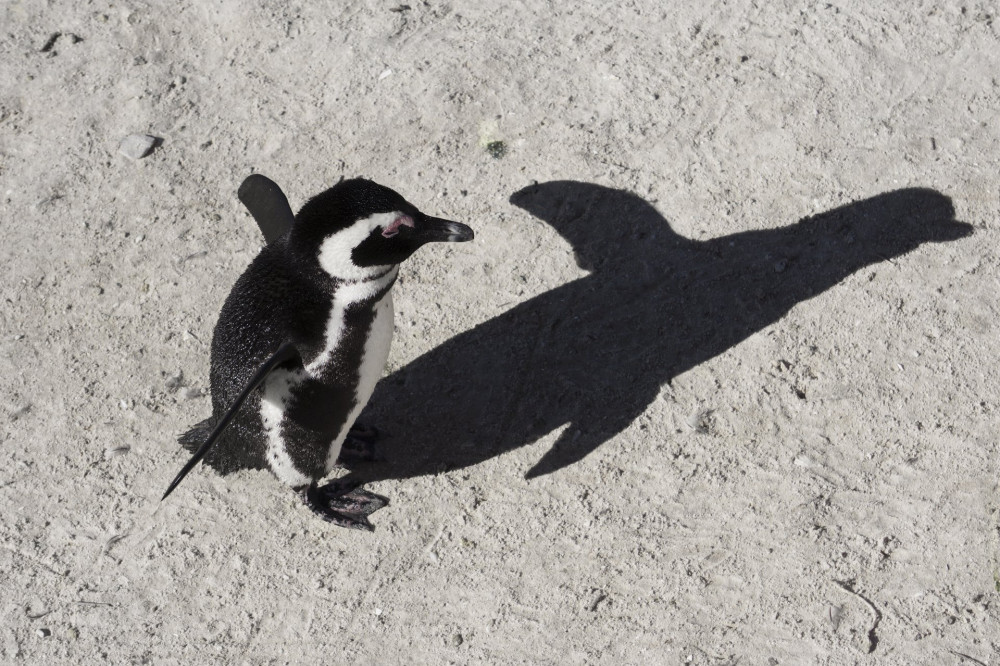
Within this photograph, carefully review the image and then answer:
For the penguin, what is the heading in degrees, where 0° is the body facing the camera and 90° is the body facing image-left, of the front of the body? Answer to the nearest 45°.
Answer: approximately 270°

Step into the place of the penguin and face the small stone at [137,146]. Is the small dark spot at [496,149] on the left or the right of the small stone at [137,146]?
right

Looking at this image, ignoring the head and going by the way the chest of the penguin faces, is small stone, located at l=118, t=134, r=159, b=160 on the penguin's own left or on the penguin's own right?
on the penguin's own left

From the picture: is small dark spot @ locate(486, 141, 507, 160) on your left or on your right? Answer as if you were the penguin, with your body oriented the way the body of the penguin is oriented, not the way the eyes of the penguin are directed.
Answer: on your left

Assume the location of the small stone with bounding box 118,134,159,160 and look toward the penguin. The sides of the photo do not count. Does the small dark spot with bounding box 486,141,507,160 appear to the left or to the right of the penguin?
left
